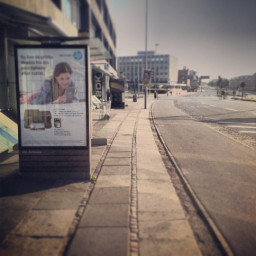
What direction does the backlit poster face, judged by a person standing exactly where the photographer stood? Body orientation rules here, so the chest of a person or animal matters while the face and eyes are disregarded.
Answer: facing the viewer

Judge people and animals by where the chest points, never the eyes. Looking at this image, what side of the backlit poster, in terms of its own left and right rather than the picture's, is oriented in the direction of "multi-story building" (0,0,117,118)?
back

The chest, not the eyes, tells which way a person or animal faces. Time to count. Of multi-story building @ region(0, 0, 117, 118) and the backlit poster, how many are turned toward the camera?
1

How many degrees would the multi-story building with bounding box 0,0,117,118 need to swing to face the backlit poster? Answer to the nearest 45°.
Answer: approximately 90° to its right

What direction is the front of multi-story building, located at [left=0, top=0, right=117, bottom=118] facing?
to the viewer's right

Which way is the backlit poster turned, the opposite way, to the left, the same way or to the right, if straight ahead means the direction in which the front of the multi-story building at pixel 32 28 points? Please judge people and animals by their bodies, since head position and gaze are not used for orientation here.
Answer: to the right

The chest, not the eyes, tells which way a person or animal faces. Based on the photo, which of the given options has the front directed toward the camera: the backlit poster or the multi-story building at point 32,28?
the backlit poster
